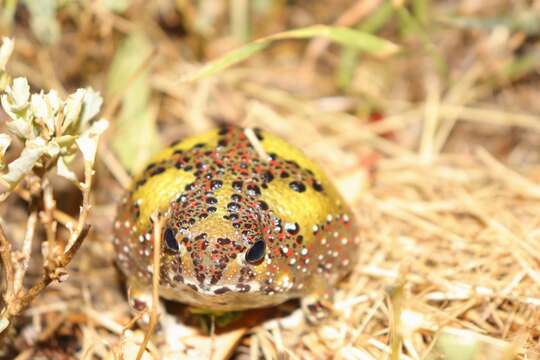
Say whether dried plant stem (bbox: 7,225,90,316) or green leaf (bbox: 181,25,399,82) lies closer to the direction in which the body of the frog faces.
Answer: the dried plant stem

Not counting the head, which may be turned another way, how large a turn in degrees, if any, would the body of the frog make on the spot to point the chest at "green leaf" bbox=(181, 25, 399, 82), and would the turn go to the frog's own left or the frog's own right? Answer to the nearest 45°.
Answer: approximately 180°

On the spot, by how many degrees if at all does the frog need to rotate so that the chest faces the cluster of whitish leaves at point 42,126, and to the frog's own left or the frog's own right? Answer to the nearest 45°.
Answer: approximately 90° to the frog's own right

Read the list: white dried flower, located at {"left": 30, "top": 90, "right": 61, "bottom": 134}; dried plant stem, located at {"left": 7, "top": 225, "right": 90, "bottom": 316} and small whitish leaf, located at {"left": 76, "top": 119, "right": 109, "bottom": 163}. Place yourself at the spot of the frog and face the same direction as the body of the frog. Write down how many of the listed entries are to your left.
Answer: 0

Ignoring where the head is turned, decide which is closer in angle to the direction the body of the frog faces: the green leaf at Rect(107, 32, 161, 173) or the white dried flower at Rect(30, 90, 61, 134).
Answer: the white dried flower

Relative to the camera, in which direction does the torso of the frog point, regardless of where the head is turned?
toward the camera

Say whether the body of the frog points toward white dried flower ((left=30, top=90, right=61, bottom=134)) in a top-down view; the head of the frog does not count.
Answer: no

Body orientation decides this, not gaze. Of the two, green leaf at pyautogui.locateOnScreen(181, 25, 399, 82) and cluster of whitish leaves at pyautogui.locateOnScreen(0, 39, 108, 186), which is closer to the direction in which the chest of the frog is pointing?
the cluster of whitish leaves

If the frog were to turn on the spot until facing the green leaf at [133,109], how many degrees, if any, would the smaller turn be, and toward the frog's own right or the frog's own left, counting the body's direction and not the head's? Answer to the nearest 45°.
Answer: approximately 135° to the frog's own right

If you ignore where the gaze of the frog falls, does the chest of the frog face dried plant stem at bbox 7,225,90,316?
no

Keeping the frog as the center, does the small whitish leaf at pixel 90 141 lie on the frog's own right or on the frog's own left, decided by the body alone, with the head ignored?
on the frog's own right

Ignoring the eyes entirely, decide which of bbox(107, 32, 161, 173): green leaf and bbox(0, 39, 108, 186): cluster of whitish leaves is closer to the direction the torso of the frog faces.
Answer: the cluster of whitish leaves
